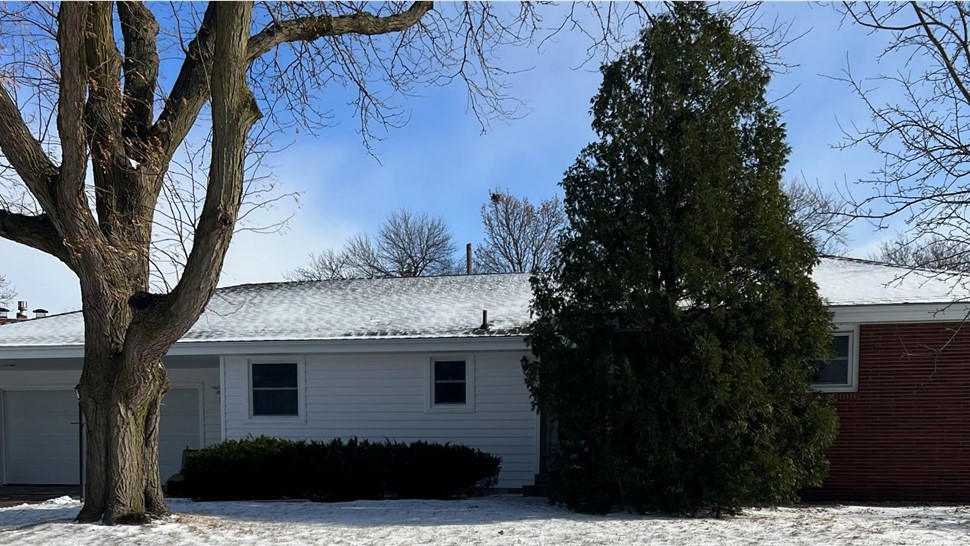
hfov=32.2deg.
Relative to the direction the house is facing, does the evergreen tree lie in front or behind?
in front

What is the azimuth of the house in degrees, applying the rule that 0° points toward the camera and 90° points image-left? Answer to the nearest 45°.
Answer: approximately 0°
